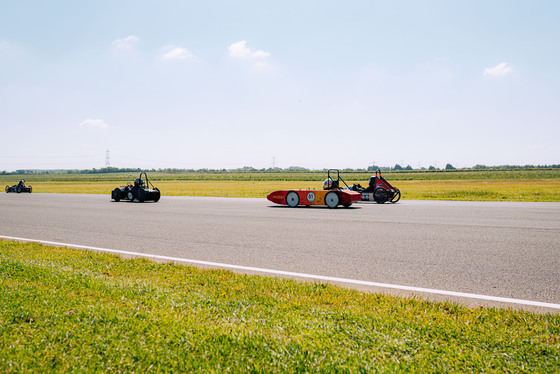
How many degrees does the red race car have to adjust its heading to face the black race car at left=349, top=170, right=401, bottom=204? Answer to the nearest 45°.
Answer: approximately 135° to its right

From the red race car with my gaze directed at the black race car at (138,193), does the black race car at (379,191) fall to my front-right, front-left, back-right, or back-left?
back-right

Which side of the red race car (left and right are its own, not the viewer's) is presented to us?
left

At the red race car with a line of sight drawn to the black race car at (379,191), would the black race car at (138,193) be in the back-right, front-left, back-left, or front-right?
back-left

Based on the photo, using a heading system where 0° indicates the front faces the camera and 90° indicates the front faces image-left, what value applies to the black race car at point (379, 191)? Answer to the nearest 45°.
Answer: approximately 90°

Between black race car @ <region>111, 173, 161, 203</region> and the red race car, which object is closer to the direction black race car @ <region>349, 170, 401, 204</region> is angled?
the black race car

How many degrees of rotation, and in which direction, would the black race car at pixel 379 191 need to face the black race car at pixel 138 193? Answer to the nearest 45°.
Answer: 0° — it already faces it

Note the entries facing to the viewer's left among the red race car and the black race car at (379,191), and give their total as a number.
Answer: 2
